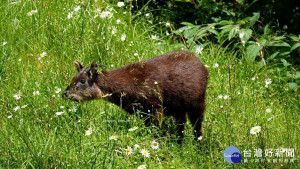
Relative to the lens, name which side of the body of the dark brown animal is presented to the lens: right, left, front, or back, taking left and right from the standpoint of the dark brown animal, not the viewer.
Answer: left
